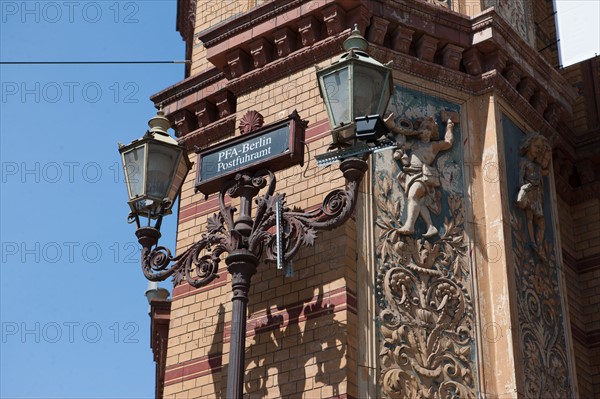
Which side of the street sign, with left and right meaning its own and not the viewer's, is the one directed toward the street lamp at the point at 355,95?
left

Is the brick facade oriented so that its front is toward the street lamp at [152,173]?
yes

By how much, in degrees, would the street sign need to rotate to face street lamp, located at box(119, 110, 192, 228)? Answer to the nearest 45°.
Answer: approximately 45° to its right

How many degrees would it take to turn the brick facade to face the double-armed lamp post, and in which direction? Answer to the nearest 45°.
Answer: approximately 45° to its left

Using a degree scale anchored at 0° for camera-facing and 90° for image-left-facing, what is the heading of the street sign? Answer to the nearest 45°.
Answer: approximately 45°

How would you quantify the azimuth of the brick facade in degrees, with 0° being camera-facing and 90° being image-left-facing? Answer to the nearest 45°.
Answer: approximately 45°
